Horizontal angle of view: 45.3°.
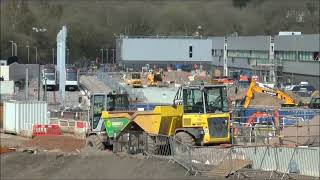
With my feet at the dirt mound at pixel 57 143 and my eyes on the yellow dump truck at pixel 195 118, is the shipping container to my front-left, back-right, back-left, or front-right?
back-left
